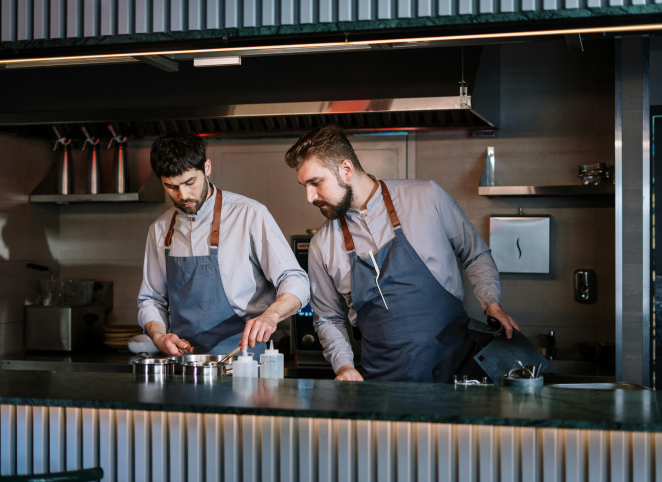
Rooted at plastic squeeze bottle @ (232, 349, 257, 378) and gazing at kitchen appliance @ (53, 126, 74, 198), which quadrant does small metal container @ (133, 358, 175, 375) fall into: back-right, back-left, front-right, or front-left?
front-left

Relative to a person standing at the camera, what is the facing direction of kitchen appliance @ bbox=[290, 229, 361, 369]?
facing the viewer

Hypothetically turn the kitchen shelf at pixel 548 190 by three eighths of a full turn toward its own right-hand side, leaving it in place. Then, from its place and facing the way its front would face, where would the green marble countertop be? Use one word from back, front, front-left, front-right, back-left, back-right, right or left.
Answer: back-left

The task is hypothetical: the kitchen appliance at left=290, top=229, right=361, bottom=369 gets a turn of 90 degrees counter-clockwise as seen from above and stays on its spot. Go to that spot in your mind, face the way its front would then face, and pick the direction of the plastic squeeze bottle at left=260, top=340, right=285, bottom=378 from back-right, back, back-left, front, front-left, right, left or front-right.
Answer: right

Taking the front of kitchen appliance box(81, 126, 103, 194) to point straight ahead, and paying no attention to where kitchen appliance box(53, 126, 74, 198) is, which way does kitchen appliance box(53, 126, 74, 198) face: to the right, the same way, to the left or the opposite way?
the same way

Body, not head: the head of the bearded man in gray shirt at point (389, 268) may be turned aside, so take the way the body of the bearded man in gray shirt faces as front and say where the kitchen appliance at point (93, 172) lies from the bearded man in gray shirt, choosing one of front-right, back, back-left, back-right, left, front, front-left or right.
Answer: right

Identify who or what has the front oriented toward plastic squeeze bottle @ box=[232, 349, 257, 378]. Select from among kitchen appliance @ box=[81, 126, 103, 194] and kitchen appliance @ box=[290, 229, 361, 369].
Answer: kitchen appliance @ box=[290, 229, 361, 369]

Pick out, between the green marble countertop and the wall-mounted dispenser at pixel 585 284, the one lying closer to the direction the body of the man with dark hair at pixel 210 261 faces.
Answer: the green marble countertop

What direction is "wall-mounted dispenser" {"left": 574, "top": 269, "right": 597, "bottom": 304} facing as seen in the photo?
toward the camera

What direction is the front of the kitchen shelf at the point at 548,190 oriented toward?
toward the camera
